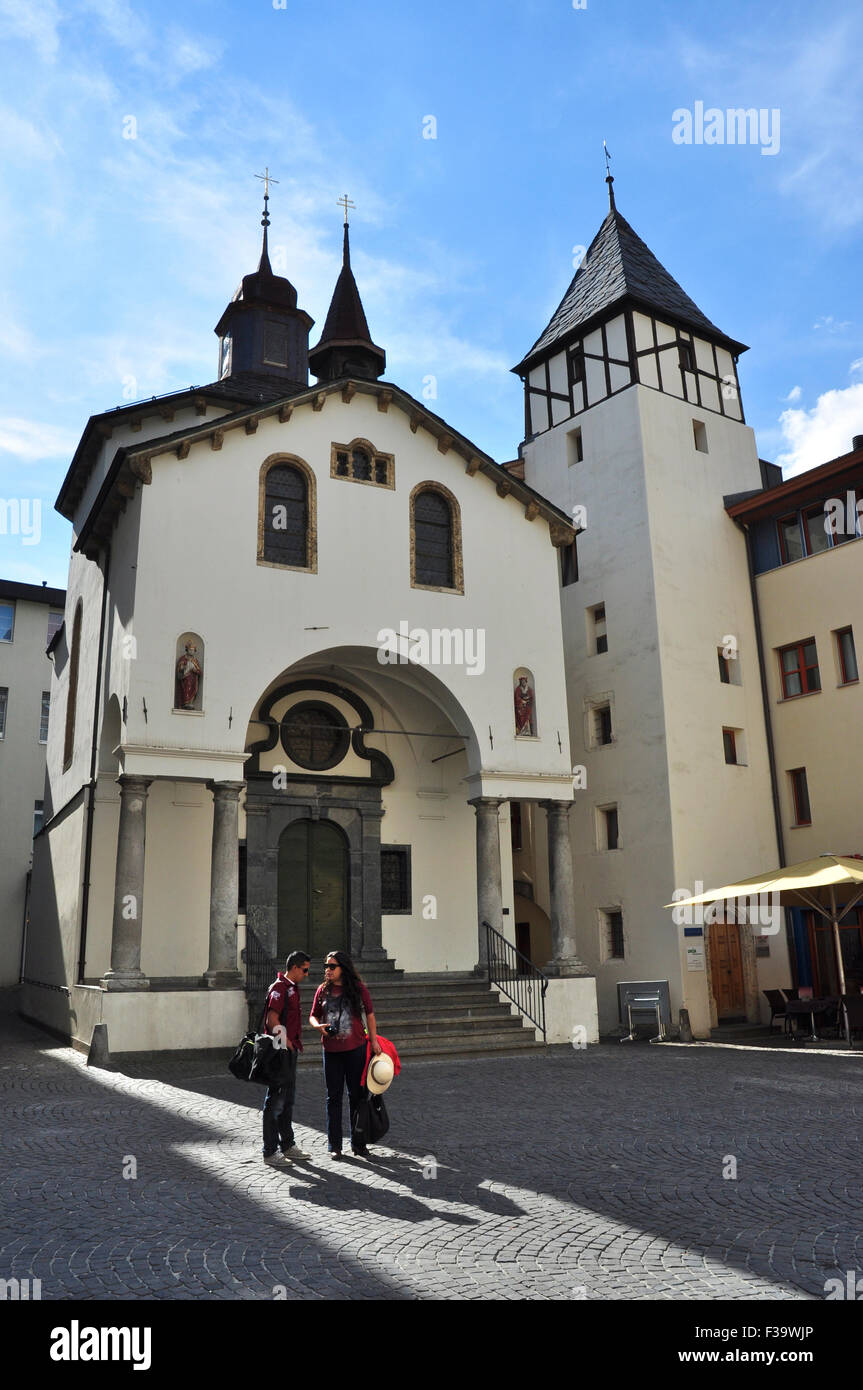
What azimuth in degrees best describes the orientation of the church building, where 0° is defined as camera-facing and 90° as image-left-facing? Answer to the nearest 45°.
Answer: approximately 315°

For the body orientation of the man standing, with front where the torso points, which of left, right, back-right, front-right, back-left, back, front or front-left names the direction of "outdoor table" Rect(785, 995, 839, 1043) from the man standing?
front-left

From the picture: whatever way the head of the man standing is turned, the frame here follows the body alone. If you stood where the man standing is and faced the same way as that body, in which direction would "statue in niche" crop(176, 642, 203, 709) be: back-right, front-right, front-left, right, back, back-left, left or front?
left

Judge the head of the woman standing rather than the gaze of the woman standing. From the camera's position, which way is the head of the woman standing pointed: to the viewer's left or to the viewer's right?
to the viewer's left

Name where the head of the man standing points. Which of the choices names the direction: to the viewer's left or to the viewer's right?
to the viewer's right

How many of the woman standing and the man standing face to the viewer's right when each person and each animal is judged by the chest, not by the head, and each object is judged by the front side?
1

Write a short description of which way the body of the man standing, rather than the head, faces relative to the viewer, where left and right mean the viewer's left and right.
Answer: facing to the right of the viewer

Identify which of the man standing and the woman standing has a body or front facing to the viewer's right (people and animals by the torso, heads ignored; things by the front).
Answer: the man standing

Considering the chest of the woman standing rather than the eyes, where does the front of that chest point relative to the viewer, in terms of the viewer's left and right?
facing the viewer and to the left of the viewer

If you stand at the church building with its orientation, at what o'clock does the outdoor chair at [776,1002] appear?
The outdoor chair is roughly at 10 o'clock from the church building.

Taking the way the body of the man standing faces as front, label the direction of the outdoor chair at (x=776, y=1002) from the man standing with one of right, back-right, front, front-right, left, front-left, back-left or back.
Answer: front-left

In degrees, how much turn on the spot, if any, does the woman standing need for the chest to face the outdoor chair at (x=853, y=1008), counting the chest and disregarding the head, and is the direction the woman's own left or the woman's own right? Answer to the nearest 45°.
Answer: approximately 180°

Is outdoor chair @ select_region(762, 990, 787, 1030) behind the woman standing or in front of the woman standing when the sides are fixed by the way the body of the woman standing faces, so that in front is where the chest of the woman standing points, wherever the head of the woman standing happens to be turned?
behind
